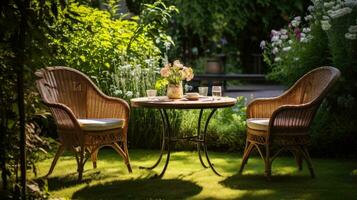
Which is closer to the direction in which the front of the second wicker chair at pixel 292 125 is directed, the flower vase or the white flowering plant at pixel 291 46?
the flower vase

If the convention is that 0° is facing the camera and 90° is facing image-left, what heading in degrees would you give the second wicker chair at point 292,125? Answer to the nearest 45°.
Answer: approximately 45°

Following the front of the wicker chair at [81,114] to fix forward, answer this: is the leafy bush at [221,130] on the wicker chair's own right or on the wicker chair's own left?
on the wicker chair's own left

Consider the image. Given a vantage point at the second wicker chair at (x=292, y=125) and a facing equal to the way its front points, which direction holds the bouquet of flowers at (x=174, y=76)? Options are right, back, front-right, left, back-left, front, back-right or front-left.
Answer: front-right

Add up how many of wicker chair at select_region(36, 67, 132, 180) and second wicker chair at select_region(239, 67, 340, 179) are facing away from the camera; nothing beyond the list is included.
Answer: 0

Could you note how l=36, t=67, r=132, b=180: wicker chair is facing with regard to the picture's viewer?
facing the viewer and to the right of the viewer

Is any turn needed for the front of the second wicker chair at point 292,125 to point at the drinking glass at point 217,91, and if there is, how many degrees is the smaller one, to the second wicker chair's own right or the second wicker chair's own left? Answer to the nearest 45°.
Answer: approximately 45° to the second wicker chair's own right

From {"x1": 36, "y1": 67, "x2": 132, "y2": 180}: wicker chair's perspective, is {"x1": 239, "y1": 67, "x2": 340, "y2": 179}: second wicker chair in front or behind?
in front
